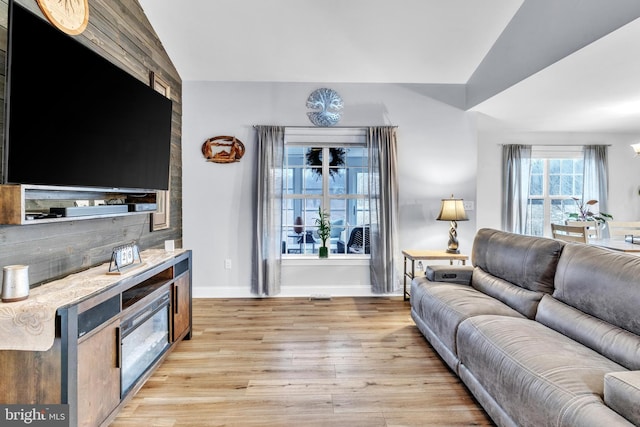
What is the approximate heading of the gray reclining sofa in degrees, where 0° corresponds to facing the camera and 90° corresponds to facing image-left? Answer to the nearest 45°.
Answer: approximately 45°

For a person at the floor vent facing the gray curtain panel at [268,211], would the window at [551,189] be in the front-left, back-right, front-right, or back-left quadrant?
back-right

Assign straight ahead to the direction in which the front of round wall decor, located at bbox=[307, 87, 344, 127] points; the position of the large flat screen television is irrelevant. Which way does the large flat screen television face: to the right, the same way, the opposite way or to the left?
to the left

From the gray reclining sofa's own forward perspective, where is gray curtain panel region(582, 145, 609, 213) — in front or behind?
behind

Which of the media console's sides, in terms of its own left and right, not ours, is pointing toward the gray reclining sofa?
front

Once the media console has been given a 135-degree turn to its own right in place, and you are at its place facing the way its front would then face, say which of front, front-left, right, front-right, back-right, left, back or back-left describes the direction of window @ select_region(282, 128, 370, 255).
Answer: back-right

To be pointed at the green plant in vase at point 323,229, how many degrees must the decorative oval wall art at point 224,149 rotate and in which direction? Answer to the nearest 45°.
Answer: approximately 90° to its left

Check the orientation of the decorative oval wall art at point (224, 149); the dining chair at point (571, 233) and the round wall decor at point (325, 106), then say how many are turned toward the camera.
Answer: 2

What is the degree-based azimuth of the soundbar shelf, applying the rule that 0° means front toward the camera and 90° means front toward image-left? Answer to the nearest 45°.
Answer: approximately 315°

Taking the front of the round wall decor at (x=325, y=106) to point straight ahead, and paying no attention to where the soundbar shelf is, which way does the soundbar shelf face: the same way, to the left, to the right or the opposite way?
to the left

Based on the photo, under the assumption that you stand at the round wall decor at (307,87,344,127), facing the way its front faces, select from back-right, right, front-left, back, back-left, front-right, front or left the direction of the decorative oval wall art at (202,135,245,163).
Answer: right

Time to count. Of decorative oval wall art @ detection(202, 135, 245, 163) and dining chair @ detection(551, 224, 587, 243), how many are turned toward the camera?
1

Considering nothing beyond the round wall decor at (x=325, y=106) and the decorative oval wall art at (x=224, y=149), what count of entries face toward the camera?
2

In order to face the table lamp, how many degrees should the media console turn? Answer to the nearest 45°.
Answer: approximately 45° to its left

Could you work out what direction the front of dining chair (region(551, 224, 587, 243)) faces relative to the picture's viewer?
facing away from the viewer and to the right of the viewer

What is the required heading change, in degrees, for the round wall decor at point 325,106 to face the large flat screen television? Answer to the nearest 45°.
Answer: approximately 45° to its right

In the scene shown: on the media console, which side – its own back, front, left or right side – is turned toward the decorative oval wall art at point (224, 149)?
left
